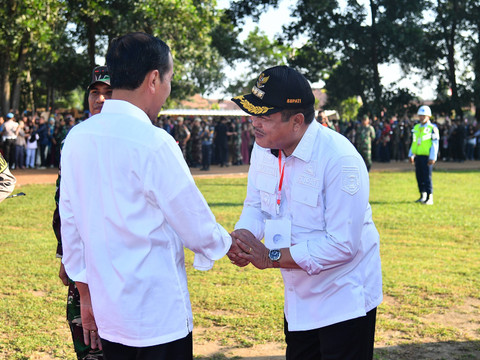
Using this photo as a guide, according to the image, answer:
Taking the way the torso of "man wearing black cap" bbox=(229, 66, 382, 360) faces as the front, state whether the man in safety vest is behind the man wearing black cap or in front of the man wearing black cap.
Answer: behind

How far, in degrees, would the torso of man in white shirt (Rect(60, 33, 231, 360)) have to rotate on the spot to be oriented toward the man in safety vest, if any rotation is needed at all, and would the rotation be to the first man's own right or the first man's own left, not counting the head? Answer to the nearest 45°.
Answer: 0° — they already face them

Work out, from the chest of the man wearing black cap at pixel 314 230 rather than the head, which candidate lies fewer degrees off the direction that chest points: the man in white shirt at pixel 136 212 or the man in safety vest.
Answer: the man in white shirt

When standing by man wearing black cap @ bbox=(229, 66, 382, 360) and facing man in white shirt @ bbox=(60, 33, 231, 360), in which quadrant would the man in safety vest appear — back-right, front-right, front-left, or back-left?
back-right

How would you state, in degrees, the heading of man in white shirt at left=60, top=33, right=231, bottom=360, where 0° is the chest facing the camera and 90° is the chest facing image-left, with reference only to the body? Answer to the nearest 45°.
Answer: approximately 225°

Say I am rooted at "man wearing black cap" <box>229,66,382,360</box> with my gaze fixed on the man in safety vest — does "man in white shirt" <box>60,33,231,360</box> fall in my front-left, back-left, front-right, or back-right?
back-left

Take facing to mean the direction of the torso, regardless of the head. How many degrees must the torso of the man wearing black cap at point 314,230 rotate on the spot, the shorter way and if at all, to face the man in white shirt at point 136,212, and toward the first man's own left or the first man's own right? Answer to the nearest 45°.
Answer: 0° — they already face them

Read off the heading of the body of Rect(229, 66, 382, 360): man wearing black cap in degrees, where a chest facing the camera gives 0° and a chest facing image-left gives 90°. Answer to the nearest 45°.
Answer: approximately 45°

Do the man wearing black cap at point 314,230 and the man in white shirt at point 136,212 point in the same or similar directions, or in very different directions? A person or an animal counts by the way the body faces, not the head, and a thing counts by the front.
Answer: very different directions

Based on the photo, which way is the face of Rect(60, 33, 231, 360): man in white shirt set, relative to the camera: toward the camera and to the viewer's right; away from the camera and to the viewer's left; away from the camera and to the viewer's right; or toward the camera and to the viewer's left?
away from the camera and to the viewer's right
